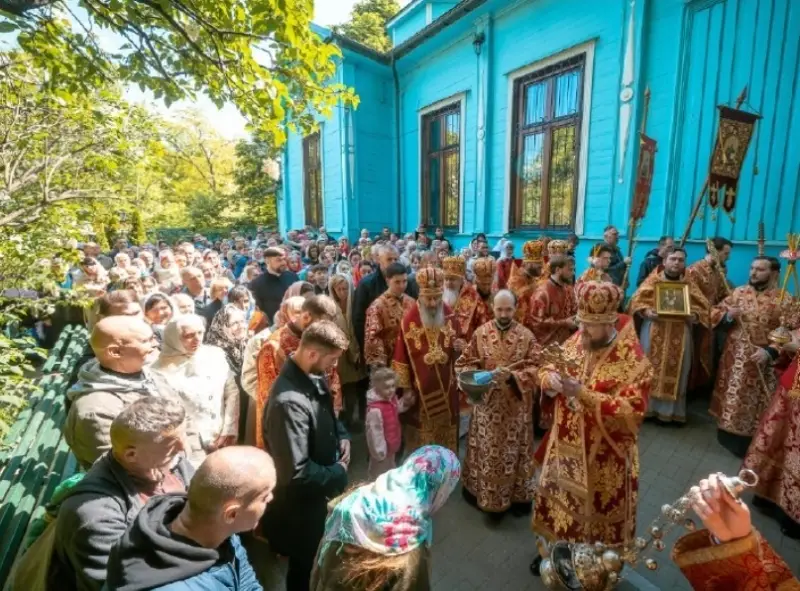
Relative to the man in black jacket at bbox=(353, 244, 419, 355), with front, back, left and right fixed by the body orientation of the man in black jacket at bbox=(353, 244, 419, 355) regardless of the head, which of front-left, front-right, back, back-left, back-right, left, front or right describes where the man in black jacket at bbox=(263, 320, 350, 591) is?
front-right

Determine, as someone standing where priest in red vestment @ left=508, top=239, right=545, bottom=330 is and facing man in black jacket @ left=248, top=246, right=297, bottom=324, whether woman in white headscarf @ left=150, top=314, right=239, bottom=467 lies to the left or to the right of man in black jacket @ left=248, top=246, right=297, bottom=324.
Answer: left

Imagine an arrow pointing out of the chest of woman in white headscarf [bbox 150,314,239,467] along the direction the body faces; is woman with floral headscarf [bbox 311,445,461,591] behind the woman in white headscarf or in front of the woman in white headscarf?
in front

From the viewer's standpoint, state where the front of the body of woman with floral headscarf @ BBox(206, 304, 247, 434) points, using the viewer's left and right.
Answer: facing the viewer and to the right of the viewer

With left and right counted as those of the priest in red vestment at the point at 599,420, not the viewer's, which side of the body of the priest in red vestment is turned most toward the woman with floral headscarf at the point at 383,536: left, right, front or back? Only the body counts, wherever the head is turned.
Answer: front

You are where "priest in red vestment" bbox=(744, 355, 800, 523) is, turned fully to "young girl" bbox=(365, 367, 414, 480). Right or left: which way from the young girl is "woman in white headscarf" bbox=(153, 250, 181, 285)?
right

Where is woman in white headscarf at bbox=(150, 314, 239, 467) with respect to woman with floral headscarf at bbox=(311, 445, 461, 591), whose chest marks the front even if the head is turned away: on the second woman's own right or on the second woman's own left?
on the second woman's own left

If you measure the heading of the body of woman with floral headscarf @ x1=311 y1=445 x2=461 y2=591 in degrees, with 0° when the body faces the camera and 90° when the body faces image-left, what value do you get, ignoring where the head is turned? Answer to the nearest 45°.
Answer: approximately 225°

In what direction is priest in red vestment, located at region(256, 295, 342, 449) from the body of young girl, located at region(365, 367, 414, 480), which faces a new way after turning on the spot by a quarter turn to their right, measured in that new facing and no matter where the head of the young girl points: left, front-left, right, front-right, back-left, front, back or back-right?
front-right

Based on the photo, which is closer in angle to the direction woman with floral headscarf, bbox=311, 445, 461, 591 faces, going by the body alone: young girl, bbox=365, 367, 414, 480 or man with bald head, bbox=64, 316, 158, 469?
the young girl

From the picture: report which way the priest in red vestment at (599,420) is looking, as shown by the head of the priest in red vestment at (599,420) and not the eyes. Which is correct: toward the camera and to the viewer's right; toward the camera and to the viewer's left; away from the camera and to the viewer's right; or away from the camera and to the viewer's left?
toward the camera and to the viewer's left

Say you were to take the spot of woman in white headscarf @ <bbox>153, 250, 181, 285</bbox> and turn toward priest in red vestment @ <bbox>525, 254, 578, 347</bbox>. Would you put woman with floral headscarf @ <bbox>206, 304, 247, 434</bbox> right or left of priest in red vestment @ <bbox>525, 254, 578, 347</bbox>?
right
